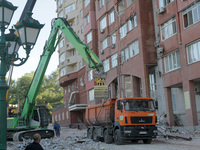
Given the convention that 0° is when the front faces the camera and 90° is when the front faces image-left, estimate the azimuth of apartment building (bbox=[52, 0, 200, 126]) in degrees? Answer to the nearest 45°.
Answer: approximately 45°

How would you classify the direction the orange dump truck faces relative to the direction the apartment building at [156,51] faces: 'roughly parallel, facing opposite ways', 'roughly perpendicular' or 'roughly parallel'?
roughly perpendicular

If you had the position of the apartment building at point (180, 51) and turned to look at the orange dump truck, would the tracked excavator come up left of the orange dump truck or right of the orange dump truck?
right

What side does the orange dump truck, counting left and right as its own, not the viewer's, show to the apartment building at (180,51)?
left

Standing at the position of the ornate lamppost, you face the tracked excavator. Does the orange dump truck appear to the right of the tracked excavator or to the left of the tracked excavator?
right
